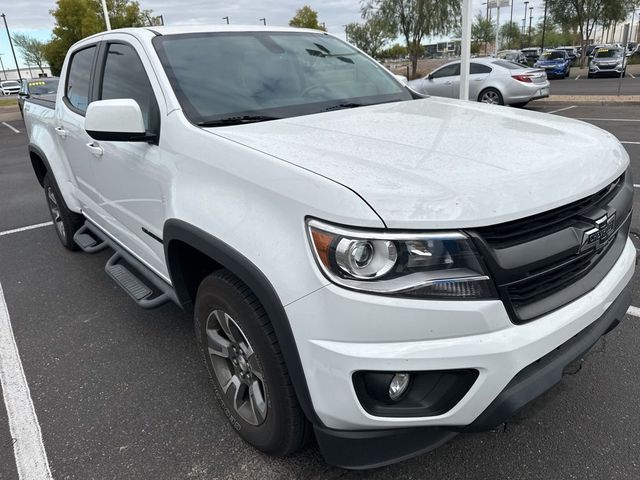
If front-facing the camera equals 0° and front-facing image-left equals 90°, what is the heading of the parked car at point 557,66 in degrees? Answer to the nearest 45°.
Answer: approximately 45°

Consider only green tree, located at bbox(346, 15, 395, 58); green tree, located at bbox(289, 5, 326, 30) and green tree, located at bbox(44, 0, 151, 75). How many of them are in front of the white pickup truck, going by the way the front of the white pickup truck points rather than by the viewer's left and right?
0

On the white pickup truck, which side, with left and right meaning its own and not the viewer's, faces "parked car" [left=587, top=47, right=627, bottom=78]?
left

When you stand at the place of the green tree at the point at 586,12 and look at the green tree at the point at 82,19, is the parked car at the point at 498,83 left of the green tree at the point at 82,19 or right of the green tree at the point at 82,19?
left

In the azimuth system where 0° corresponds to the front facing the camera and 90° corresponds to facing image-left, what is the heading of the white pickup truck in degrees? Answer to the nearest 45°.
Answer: approximately 315°

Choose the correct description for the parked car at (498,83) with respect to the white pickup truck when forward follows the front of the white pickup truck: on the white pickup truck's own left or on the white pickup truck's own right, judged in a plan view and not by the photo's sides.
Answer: on the white pickup truck's own left

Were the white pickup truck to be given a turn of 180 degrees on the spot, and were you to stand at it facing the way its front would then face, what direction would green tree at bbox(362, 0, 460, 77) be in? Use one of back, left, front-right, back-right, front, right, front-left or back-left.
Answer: front-right

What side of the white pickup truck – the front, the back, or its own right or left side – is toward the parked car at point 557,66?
left

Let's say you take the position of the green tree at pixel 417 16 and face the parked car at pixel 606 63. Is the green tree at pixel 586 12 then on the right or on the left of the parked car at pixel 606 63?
left

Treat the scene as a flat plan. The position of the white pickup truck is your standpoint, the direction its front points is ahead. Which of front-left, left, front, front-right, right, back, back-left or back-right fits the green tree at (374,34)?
back-left

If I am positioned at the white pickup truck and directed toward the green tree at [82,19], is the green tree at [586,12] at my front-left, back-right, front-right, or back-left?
front-right

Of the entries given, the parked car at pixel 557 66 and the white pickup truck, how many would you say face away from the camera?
0
